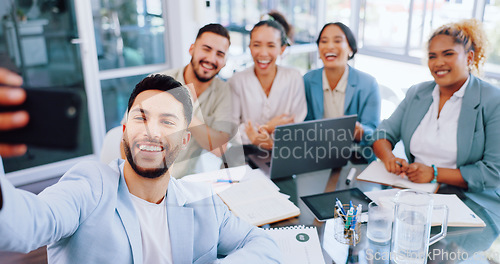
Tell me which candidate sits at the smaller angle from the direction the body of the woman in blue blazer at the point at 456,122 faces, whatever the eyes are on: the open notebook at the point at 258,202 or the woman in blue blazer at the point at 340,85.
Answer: the open notebook

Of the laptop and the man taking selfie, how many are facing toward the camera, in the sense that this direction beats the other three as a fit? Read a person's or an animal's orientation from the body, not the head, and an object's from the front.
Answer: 1

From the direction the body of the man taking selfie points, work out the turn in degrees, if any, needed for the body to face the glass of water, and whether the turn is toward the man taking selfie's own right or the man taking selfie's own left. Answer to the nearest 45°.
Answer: approximately 90° to the man taking selfie's own left

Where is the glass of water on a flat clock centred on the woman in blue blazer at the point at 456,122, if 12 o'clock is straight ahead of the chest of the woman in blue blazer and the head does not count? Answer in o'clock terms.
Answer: The glass of water is roughly at 11 o'clock from the woman in blue blazer.

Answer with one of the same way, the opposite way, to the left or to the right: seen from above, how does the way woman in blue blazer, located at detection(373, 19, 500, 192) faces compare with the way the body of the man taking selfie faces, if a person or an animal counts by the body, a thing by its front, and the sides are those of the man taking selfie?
to the right

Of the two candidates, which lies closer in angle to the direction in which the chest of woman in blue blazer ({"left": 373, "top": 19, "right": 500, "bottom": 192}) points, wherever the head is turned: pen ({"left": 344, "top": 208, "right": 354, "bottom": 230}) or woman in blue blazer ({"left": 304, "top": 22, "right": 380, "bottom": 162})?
the pen

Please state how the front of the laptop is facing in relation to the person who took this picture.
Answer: facing away from the viewer and to the left of the viewer

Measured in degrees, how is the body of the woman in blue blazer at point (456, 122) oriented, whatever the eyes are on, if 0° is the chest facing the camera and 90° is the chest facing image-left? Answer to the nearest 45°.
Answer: approximately 45°
